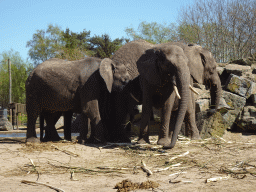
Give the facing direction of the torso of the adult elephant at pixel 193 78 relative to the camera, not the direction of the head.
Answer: to the viewer's right

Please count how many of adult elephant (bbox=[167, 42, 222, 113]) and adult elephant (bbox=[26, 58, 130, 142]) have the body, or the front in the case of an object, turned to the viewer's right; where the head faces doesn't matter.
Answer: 2

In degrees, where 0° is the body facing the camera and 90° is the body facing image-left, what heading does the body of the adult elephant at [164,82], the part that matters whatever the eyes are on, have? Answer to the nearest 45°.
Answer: approximately 315°

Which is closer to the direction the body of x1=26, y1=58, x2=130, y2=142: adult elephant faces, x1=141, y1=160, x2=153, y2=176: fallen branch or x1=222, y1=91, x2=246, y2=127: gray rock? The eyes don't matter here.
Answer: the gray rock

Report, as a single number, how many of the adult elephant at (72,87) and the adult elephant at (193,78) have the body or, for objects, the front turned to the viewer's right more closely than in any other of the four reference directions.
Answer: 2

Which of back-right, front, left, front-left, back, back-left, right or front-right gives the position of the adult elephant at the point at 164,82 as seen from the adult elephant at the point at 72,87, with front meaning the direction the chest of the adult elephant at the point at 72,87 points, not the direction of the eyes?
front-right

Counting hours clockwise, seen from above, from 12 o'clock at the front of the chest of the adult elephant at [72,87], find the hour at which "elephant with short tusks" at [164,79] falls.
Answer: The elephant with short tusks is roughly at 1 o'clock from the adult elephant.

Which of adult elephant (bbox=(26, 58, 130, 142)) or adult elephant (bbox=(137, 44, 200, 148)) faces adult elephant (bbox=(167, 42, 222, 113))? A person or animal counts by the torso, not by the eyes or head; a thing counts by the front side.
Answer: adult elephant (bbox=(26, 58, 130, 142))

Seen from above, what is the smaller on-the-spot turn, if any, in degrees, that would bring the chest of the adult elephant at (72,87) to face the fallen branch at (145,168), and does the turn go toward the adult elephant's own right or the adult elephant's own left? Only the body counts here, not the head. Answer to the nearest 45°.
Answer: approximately 90° to the adult elephant's own right

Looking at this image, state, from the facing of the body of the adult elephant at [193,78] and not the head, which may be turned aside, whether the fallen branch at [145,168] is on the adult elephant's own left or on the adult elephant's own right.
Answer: on the adult elephant's own right

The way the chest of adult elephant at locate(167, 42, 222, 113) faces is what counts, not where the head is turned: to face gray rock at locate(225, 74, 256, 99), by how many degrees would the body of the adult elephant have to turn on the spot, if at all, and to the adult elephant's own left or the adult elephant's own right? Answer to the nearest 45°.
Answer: approximately 45° to the adult elephant's own left

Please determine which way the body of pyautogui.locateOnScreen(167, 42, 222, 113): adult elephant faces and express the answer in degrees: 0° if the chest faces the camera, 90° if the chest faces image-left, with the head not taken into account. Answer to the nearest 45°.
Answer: approximately 270°

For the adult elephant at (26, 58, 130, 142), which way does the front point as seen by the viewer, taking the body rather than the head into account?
to the viewer's right
